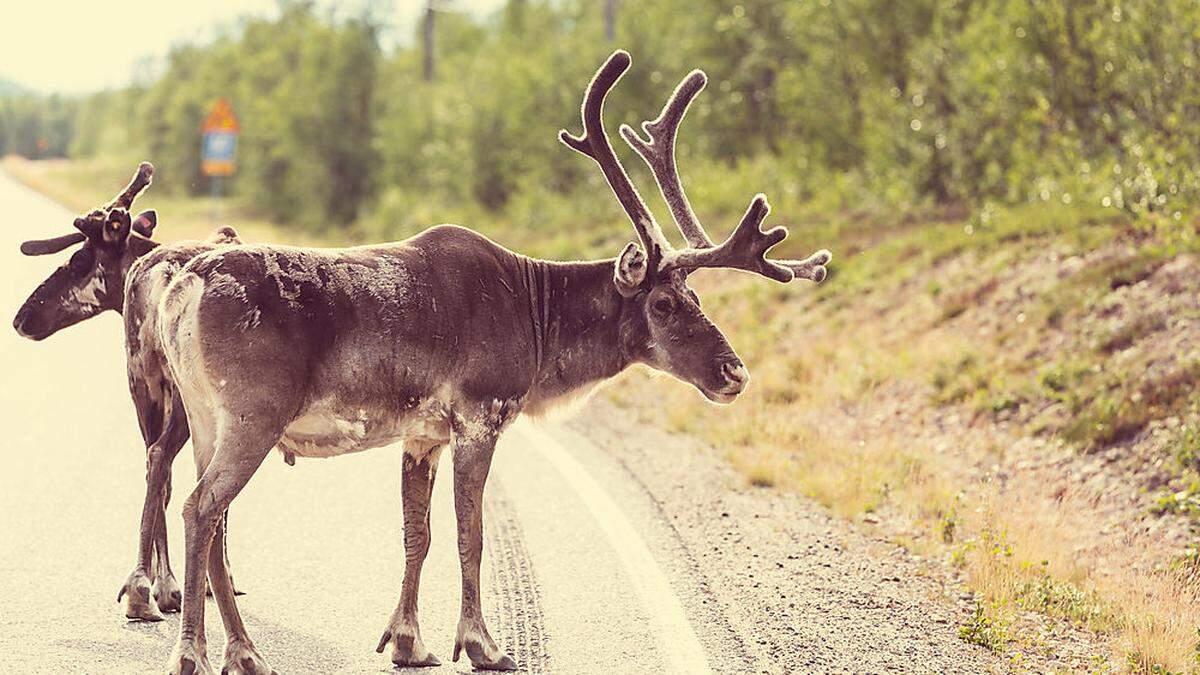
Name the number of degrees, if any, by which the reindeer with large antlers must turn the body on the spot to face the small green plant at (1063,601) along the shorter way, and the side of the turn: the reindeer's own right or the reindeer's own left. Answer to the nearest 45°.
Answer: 0° — it already faces it

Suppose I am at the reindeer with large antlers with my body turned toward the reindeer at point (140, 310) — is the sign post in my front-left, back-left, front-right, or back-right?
front-right

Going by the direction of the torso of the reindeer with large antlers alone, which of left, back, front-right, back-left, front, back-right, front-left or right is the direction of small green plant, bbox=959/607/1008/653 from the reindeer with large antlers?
front

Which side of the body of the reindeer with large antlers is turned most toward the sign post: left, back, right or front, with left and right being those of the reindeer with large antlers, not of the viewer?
left

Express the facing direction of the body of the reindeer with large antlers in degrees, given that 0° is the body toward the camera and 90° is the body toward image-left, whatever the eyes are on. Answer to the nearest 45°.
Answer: approximately 270°

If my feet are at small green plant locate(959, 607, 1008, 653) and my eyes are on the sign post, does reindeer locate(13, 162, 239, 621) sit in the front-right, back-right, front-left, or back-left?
front-left

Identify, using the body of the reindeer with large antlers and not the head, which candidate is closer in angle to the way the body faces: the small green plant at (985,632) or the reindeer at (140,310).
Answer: the small green plant

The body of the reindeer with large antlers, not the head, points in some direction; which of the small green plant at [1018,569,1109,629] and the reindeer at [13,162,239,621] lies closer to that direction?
the small green plant

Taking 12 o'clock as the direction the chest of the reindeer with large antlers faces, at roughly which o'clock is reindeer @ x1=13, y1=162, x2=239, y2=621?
The reindeer is roughly at 7 o'clock from the reindeer with large antlers.

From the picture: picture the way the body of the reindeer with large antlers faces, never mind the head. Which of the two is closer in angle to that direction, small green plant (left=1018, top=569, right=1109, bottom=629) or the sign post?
the small green plant

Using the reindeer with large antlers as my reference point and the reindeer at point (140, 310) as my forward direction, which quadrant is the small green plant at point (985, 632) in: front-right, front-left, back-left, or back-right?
back-right
